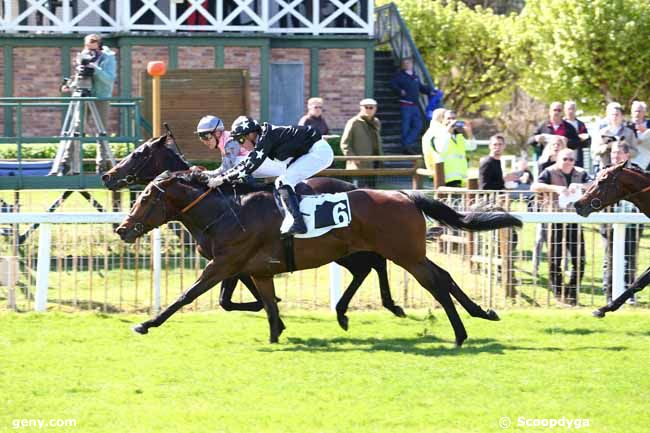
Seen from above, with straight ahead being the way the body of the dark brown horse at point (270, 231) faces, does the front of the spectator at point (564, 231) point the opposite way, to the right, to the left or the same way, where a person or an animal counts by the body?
to the left

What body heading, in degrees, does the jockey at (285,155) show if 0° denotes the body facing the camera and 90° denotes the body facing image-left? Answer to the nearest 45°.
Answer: approximately 90°

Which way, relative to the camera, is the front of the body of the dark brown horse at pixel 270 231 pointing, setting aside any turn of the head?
to the viewer's left

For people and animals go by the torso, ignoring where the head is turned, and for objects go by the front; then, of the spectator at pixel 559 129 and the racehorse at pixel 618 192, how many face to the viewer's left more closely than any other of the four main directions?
1

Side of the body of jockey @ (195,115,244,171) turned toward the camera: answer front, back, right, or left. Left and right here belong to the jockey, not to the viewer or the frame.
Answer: left

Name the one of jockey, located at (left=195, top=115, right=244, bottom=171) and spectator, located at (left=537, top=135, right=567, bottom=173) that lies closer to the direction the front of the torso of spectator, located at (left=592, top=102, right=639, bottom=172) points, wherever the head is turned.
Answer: the jockey

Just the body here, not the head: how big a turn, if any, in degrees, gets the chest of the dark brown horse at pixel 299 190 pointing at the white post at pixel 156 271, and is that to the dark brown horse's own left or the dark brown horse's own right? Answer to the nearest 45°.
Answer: approximately 45° to the dark brown horse's own right

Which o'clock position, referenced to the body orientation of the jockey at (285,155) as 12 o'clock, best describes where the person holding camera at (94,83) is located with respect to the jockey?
The person holding camera is roughly at 2 o'clock from the jockey.

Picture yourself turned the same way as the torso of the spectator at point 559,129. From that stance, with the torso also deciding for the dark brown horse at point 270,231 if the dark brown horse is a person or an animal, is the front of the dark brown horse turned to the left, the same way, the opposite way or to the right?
to the right

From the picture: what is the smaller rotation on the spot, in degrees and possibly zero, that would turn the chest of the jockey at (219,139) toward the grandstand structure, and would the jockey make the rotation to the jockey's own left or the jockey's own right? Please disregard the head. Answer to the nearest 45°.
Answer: approximately 90° to the jockey's own right
